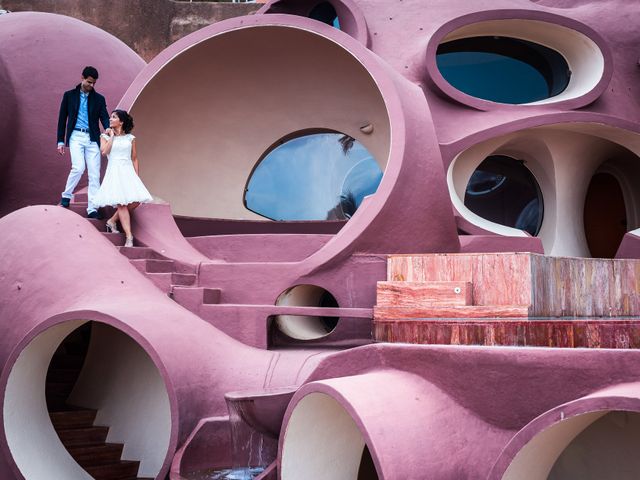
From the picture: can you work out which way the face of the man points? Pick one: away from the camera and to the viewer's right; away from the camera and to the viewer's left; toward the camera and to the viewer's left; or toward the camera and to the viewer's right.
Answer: toward the camera and to the viewer's right

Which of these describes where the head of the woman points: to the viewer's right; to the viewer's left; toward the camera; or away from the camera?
to the viewer's left

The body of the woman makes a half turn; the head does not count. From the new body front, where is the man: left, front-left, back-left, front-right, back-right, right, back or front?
front-left

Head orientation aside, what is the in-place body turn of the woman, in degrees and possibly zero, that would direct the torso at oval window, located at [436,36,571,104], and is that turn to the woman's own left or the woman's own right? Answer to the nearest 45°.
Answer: approximately 135° to the woman's own left

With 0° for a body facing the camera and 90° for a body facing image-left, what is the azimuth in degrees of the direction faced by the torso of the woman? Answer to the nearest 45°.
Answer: approximately 0°
